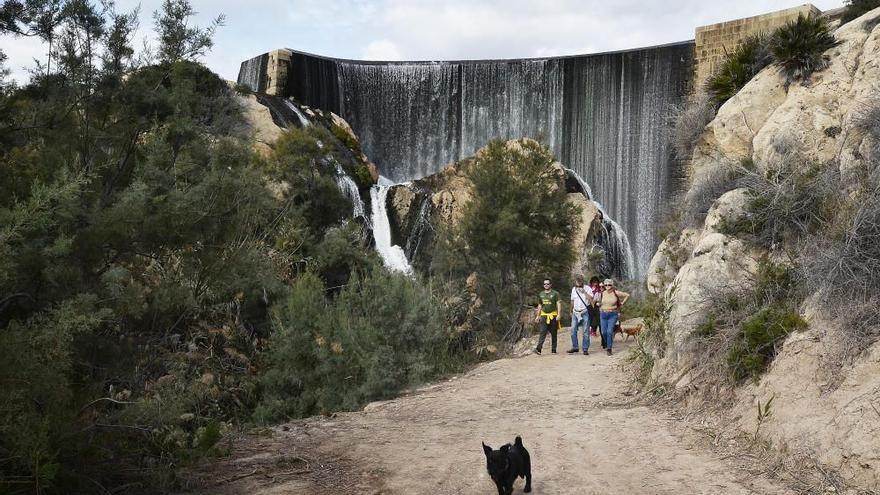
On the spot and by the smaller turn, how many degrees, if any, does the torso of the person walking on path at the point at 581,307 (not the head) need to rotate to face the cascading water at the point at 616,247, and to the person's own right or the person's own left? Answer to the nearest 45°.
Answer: approximately 180°

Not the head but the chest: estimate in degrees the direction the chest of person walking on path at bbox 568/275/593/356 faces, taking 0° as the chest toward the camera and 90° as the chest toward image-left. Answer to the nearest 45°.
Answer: approximately 0°

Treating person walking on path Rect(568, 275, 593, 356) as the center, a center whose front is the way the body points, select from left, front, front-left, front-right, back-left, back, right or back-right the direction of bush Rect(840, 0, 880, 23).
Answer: back-left

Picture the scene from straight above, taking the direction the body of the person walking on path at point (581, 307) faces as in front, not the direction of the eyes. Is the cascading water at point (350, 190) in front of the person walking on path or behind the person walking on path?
behind

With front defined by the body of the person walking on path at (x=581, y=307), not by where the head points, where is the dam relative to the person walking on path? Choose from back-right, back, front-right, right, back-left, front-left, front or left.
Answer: back

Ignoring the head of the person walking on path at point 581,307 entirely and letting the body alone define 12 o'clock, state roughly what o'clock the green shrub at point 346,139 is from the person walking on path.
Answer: The green shrub is roughly at 5 o'clock from the person walking on path.

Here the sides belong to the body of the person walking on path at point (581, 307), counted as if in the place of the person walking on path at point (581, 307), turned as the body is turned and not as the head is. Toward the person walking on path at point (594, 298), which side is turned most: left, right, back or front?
back

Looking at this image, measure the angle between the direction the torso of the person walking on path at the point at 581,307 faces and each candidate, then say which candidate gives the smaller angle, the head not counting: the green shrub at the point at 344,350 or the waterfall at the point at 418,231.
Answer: the green shrub
